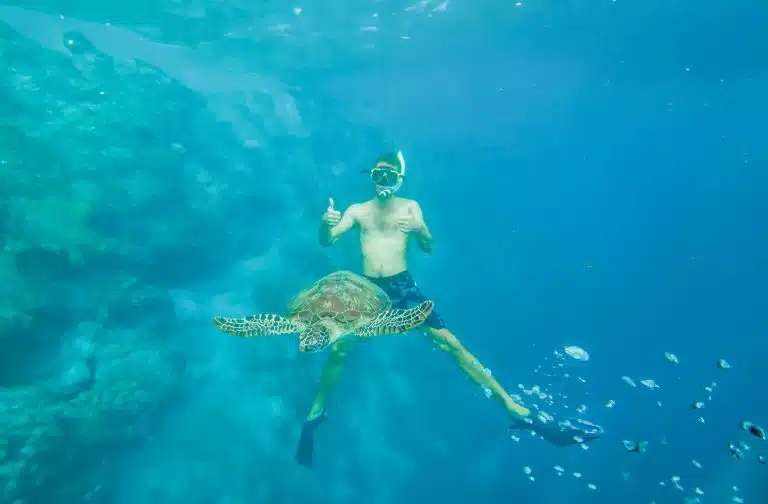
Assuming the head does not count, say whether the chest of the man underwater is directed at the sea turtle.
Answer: yes

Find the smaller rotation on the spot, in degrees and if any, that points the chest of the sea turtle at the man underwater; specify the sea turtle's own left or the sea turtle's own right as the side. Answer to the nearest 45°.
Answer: approximately 135° to the sea turtle's own left

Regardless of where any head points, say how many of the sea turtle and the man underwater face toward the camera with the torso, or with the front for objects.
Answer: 2

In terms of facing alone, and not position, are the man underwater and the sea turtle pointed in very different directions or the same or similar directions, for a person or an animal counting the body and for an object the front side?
same or similar directions

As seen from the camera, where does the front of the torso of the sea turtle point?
toward the camera

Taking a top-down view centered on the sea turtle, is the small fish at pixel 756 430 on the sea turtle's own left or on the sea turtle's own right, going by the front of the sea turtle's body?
on the sea turtle's own left
